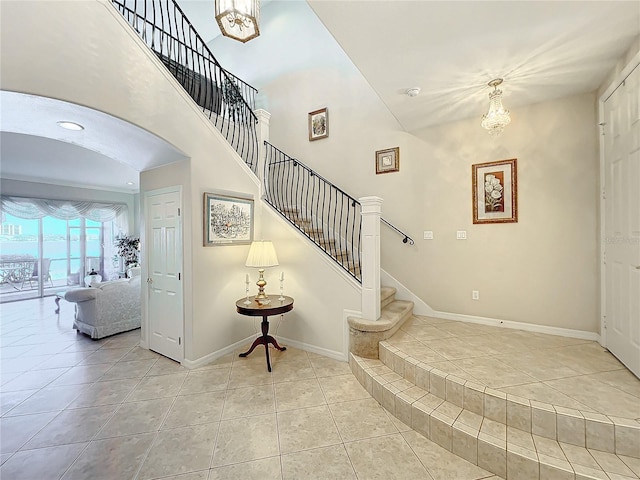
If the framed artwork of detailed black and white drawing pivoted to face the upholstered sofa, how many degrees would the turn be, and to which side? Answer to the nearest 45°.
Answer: approximately 180°

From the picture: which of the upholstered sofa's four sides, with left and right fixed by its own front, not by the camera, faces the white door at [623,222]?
back

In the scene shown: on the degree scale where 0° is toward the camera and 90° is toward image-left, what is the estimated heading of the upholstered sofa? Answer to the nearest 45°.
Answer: approximately 135°

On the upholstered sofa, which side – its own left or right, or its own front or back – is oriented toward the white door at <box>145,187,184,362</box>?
back

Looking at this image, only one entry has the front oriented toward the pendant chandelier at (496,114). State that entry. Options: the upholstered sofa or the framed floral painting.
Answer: the framed floral painting

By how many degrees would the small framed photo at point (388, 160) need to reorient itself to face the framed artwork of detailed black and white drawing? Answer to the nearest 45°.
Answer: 0° — it already faces it

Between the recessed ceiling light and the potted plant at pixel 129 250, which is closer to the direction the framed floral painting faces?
the recessed ceiling light

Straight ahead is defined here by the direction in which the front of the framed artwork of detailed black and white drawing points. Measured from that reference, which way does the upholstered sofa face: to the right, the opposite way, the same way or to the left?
the opposite way

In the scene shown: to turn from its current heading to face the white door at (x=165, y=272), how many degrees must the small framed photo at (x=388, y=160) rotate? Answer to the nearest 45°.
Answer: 0° — it already faces it

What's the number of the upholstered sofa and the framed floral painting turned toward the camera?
1
